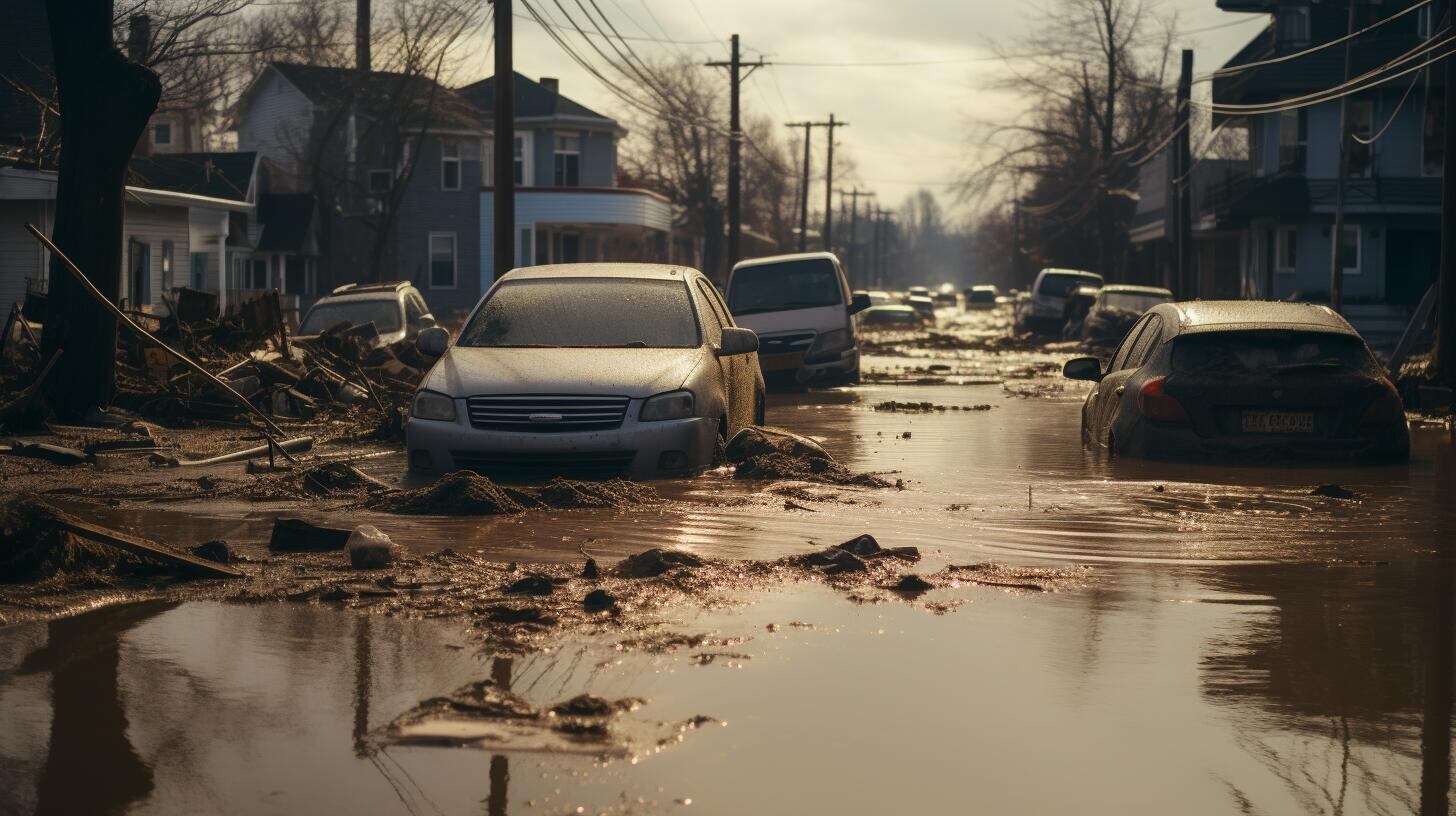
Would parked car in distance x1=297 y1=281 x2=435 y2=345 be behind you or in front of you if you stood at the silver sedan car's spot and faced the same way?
behind

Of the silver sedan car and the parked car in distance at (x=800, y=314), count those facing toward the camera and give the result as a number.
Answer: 2

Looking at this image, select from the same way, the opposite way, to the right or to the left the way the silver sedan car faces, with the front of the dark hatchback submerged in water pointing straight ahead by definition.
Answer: the opposite way

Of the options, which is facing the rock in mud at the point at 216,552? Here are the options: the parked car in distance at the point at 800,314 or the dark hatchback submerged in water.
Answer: the parked car in distance

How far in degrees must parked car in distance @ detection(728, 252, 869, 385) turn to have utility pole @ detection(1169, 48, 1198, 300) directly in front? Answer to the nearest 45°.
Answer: approximately 135° to its left

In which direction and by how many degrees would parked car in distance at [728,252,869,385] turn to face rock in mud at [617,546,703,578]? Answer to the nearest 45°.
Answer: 0° — it already faces it

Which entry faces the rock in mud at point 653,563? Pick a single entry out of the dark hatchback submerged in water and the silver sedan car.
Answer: the silver sedan car

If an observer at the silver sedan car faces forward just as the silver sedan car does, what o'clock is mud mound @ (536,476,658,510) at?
The mud mound is roughly at 12 o'clock from the silver sedan car.

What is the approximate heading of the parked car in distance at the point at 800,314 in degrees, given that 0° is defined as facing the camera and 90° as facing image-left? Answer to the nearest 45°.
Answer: approximately 0°

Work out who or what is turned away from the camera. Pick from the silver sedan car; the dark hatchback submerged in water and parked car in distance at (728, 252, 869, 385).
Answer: the dark hatchback submerged in water

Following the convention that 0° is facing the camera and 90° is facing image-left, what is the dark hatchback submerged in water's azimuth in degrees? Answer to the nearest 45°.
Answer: approximately 180°
